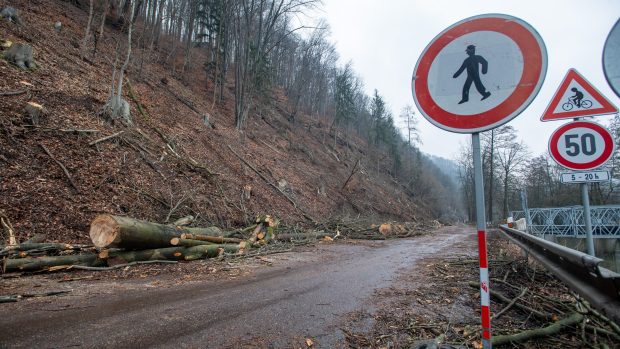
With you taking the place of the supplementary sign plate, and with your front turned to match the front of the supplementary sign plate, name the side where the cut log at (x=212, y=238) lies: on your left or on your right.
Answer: on your right

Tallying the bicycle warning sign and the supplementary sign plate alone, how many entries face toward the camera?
2

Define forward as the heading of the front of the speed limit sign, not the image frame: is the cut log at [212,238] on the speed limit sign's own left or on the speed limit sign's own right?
on the speed limit sign's own right

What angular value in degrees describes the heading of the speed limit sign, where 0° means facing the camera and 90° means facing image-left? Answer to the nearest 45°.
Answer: approximately 0°
